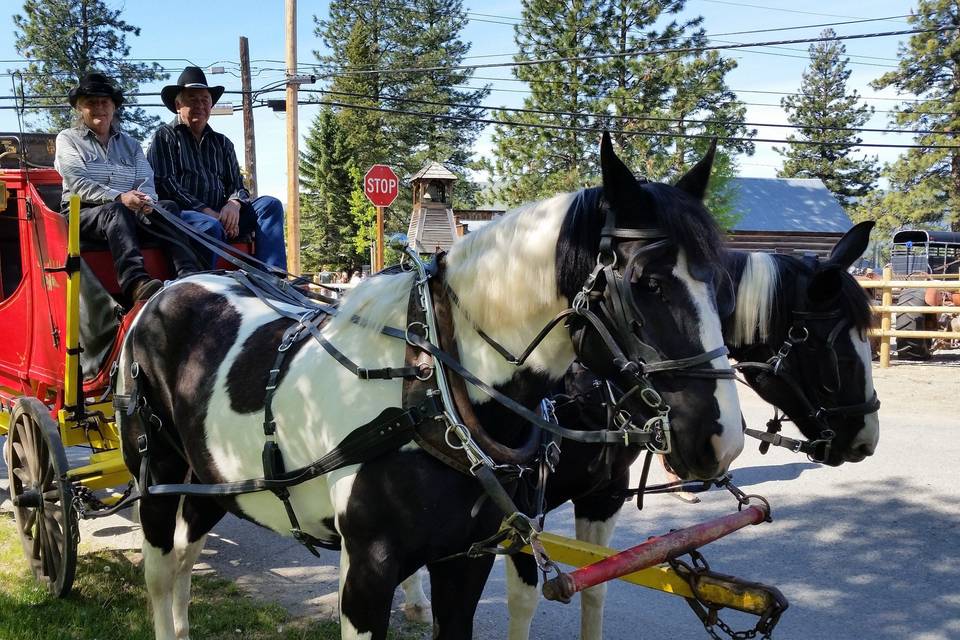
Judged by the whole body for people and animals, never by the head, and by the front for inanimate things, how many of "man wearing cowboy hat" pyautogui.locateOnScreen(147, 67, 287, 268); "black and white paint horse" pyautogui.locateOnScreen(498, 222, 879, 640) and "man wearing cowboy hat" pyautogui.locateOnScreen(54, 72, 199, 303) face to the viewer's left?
0

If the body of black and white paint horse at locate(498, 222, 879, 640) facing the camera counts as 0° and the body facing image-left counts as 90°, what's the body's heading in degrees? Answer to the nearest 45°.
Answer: approximately 315°

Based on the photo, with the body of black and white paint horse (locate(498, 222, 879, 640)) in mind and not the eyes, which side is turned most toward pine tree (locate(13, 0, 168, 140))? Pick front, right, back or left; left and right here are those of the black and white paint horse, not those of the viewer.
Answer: back

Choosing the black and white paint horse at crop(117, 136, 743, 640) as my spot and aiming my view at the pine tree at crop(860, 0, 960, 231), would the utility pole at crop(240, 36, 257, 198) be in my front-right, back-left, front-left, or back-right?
front-left

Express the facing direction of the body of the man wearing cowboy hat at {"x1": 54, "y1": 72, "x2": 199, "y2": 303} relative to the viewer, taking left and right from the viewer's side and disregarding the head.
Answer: facing the viewer and to the right of the viewer

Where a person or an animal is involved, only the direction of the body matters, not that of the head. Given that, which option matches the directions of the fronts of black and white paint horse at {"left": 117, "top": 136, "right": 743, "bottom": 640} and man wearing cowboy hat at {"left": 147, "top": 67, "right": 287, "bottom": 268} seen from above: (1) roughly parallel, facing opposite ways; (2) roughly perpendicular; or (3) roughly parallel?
roughly parallel

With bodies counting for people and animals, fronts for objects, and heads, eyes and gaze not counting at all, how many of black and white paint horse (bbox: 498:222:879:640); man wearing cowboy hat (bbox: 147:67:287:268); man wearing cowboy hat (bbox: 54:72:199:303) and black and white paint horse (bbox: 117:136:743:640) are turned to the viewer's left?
0

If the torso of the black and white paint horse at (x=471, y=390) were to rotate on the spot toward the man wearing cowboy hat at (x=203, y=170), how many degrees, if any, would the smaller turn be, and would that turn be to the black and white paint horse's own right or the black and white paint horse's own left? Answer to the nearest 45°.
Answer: approximately 180°

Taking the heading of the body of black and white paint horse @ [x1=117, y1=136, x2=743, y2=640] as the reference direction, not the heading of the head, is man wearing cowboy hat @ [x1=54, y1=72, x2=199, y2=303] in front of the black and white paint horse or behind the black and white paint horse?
behind

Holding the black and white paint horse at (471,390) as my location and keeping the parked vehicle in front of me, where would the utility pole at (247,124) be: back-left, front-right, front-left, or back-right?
front-left

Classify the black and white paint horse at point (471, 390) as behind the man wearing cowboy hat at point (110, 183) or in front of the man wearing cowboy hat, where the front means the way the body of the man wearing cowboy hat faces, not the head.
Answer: in front

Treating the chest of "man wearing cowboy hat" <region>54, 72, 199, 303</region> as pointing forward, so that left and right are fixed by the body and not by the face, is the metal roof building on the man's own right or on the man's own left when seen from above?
on the man's own left

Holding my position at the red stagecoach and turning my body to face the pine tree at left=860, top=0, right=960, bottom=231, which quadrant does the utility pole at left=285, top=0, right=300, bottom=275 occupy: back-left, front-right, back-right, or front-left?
front-left
